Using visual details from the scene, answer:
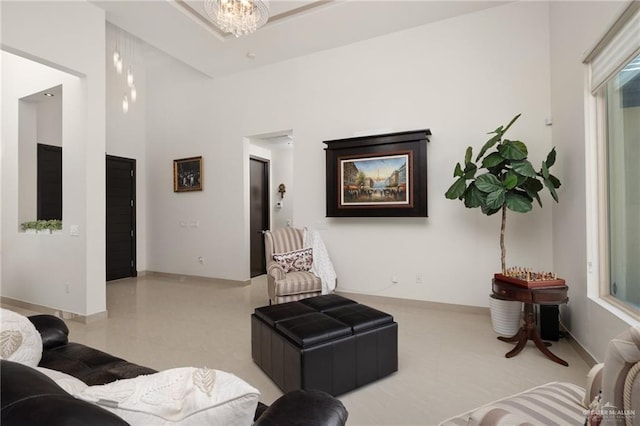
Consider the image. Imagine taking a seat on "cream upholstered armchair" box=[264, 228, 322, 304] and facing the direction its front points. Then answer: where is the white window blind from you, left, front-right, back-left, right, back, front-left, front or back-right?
front

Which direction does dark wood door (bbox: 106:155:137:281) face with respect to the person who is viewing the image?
facing the viewer and to the right of the viewer

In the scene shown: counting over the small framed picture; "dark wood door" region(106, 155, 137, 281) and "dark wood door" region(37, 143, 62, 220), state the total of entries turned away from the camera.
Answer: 0

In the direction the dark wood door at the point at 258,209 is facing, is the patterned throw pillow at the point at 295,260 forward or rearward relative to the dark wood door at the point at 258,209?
forward

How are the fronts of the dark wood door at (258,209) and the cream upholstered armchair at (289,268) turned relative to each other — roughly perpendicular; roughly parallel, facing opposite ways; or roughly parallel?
roughly parallel

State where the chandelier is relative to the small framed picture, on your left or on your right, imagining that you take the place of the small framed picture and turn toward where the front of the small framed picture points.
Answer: on your left

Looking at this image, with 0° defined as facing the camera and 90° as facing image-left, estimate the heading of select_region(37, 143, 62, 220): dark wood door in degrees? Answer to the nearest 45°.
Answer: approximately 315°

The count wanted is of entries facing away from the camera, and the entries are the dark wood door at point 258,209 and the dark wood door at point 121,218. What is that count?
0

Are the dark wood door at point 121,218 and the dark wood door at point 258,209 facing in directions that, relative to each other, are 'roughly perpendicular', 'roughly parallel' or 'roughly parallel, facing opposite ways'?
roughly parallel

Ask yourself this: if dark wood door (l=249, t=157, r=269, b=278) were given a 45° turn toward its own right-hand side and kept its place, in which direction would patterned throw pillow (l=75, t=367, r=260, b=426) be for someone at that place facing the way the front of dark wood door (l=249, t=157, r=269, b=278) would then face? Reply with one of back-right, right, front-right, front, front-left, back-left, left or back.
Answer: front

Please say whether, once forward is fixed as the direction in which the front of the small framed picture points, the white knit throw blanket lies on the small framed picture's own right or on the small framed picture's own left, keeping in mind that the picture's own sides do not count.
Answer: on the small framed picture's own left

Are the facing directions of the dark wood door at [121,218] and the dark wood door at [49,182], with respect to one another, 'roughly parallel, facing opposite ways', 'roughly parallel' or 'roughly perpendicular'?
roughly parallel
